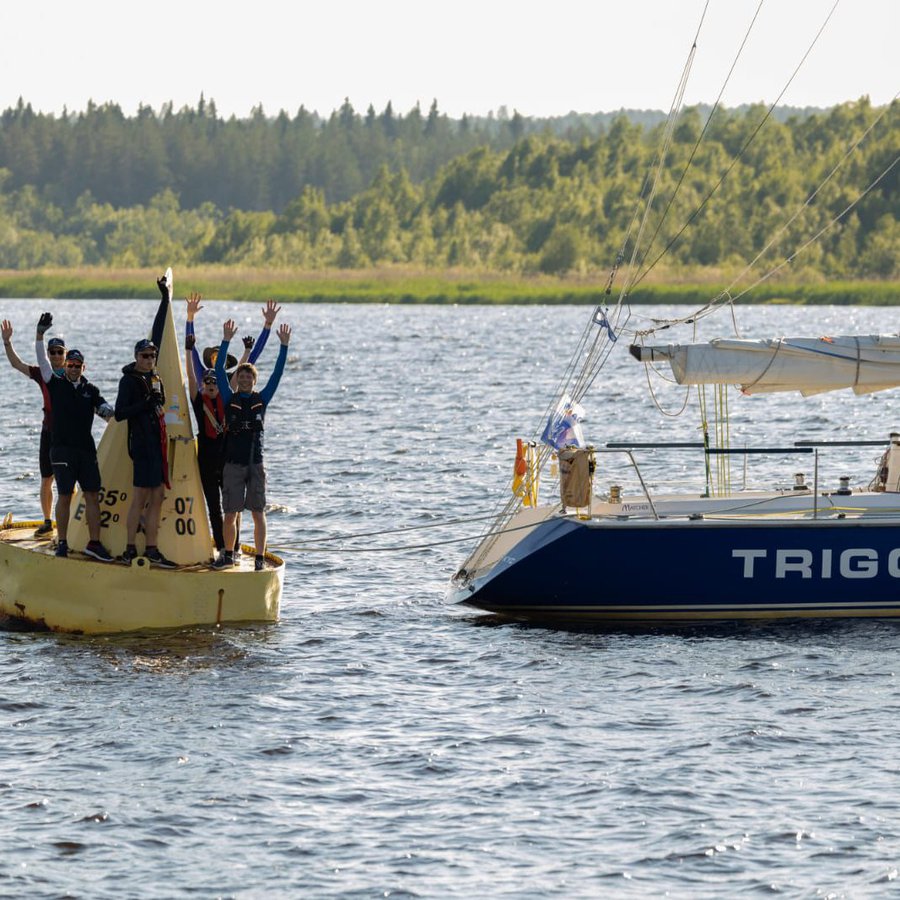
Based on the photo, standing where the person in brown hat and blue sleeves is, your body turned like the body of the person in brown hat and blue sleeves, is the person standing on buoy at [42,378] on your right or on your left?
on your right

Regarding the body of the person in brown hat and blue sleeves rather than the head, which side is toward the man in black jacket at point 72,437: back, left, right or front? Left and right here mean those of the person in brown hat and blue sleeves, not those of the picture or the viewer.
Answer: right

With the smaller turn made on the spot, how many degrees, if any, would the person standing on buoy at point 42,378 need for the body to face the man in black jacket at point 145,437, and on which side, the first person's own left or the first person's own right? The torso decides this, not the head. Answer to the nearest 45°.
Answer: approximately 45° to the first person's own left

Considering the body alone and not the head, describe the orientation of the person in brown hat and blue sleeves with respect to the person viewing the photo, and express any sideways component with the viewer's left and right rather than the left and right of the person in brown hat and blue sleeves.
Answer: facing the viewer

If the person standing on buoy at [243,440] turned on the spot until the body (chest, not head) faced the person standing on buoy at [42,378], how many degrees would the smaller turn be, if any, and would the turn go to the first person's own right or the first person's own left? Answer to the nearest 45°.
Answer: approximately 90° to the first person's own right

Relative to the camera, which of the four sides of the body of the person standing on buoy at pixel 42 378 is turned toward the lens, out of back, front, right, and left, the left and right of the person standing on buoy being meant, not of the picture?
front

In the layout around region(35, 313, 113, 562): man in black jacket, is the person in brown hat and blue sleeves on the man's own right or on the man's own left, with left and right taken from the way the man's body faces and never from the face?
on the man's own left

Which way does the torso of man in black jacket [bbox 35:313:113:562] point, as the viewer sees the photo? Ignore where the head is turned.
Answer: toward the camera

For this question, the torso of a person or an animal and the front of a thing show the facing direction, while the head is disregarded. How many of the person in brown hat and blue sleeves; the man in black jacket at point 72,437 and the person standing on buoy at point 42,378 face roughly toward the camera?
3

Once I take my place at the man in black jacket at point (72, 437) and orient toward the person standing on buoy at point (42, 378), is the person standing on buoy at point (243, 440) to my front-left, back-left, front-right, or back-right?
back-right

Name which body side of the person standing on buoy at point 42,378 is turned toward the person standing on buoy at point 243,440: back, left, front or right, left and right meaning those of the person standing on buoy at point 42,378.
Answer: left

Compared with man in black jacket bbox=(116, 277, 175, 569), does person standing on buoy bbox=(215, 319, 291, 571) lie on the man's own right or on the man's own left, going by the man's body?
on the man's own left

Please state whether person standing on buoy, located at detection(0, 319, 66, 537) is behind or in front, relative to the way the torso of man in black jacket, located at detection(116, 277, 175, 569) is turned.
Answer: behind

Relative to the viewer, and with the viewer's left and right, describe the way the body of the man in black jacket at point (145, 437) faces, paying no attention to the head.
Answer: facing the viewer and to the right of the viewer
